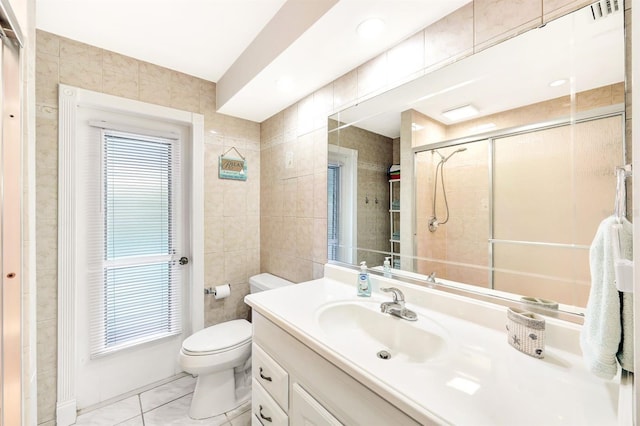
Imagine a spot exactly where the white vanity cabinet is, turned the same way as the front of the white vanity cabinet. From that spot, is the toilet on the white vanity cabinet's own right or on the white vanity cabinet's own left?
on the white vanity cabinet's own right

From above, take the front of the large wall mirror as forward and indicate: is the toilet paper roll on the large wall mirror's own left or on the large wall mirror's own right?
on the large wall mirror's own right

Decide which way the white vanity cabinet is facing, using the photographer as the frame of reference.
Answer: facing the viewer and to the left of the viewer

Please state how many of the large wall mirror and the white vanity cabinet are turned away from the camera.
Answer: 0

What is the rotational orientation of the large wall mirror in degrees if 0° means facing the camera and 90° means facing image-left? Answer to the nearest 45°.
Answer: approximately 45°

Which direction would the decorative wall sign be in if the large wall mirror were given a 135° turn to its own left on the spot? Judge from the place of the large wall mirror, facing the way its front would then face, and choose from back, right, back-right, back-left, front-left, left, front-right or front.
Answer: back

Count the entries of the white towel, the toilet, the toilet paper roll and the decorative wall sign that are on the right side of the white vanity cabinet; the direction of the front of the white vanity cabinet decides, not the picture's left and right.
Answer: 3
